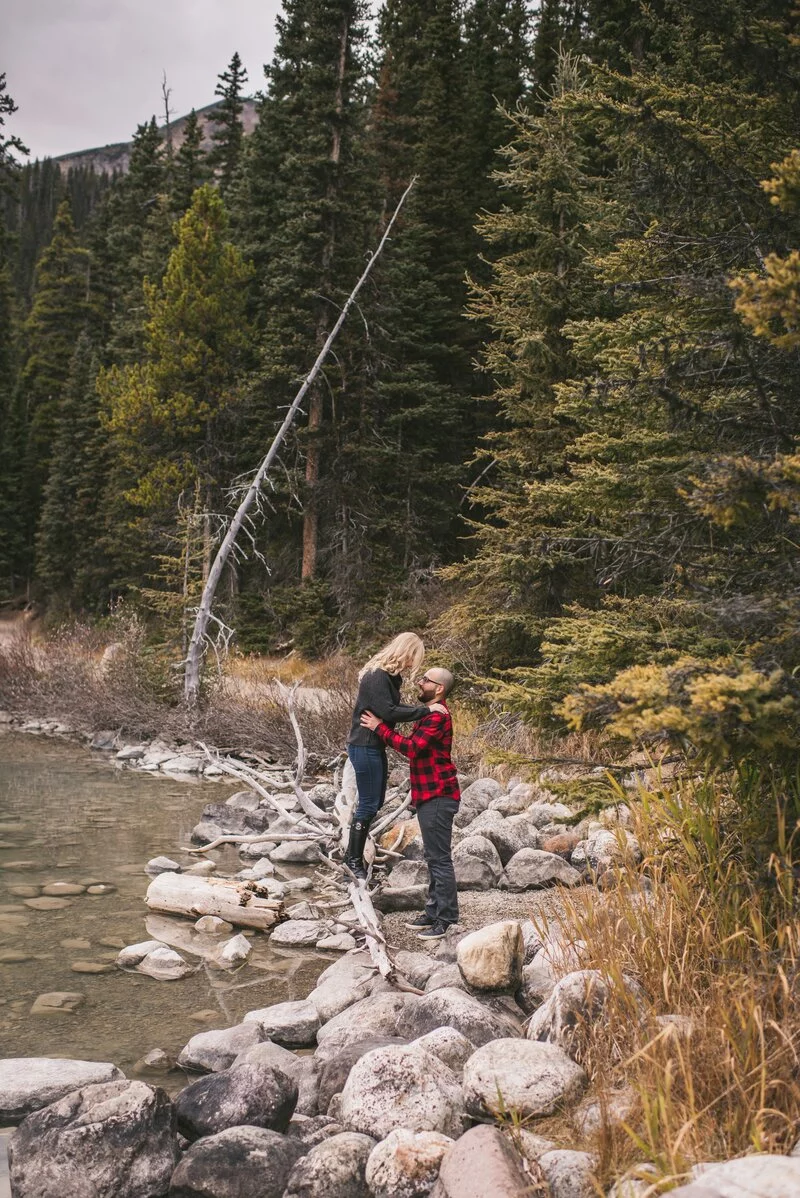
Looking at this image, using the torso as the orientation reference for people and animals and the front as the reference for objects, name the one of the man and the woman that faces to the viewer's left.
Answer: the man

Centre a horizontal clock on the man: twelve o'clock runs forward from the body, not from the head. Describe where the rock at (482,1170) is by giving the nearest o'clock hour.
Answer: The rock is roughly at 9 o'clock from the man.

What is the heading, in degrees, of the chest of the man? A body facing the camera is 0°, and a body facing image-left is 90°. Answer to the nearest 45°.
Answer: approximately 90°

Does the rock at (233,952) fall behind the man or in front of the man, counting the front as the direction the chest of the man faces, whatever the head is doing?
in front

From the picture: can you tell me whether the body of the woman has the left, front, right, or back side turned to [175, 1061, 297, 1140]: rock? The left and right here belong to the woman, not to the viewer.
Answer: right

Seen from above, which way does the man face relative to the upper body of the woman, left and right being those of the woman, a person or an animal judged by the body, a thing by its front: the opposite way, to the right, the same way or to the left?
the opposite way

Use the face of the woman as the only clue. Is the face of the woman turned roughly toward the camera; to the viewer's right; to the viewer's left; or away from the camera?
to the viewer's right

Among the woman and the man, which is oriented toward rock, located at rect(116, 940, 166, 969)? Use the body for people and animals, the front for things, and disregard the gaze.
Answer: the man

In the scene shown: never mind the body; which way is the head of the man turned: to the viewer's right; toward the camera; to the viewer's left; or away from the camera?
to the viewer's left

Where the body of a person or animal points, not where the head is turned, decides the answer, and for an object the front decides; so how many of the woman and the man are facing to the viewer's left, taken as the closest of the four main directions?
1

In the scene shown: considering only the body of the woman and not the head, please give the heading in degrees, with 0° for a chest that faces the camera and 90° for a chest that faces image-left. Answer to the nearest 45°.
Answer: approximately 270°
